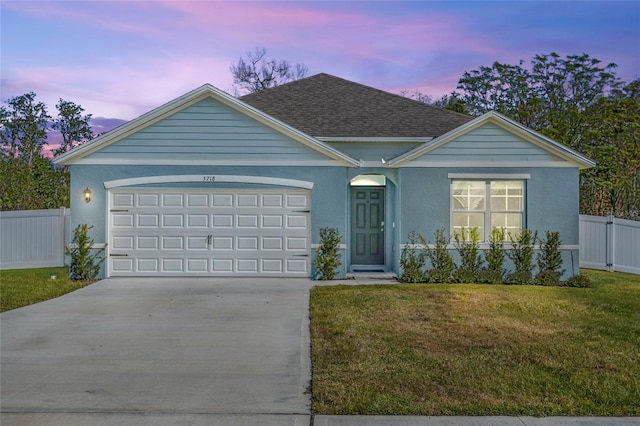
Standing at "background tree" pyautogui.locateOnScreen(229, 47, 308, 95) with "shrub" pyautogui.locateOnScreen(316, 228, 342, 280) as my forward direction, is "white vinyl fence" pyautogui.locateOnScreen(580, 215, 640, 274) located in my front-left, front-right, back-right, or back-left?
front-left

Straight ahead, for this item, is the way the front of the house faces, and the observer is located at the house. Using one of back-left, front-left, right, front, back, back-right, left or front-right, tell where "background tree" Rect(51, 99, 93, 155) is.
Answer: back-right

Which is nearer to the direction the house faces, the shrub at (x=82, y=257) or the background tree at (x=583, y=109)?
the shrub

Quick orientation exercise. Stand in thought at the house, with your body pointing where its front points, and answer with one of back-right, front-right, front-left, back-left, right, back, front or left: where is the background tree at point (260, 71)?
back

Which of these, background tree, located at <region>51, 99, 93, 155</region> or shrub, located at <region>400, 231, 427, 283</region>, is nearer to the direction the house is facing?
the shrub

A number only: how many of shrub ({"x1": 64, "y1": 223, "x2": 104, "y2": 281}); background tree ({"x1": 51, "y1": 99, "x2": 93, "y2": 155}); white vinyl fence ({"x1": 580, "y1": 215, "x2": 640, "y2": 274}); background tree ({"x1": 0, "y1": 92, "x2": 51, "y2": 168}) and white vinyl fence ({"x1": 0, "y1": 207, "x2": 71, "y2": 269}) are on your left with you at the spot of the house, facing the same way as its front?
1

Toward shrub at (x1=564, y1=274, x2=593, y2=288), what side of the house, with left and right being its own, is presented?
left

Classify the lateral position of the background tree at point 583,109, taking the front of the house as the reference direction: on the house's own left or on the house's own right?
on the house's own left

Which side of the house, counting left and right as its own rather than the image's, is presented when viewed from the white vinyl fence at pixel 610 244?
left

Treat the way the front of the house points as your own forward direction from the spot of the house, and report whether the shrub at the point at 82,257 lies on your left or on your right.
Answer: on your right

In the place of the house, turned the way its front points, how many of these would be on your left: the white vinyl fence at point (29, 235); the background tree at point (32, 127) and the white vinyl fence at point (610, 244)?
1

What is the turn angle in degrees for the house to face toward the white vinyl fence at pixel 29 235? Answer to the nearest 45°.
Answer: approximately 90° to its right

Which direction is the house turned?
toward the camera

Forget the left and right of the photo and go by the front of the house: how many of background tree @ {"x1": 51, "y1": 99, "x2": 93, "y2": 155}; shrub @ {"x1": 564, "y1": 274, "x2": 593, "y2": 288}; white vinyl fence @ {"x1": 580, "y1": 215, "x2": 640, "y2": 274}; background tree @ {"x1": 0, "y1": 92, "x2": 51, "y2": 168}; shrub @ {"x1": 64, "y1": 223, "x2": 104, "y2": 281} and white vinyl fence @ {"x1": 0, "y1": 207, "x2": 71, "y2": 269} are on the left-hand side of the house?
2

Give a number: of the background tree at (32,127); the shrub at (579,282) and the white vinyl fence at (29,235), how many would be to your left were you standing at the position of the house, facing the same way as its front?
1

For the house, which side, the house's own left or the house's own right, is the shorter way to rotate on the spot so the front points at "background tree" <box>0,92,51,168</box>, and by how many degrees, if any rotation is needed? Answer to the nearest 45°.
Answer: approximately 135° to the house's own right
